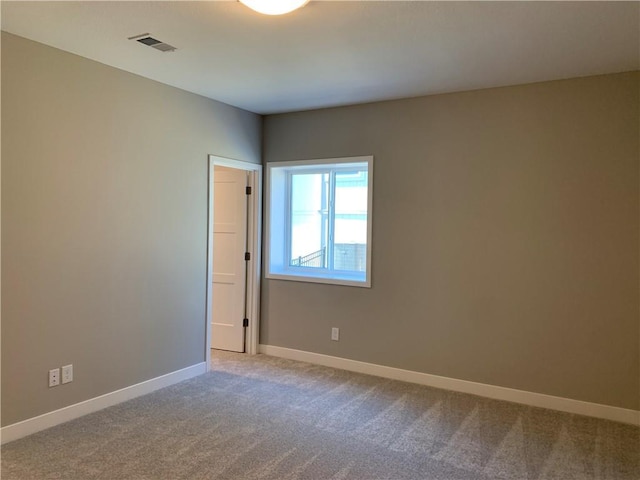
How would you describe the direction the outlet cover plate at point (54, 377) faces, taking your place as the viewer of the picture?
facing the viewer and to the right of the viewer

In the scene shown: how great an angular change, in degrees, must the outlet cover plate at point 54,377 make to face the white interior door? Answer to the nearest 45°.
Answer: approximately 90° to its left

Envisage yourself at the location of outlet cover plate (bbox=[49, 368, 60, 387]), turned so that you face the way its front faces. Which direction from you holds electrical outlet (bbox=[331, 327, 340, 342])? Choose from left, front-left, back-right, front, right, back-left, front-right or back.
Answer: front-left

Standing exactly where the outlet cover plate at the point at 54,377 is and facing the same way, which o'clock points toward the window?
The window is roughly at 10 o'clock from the outlet cover plate.
